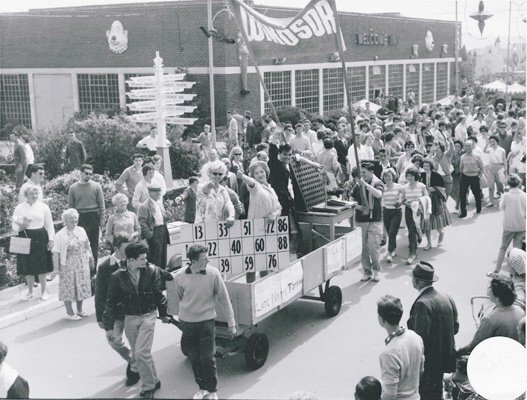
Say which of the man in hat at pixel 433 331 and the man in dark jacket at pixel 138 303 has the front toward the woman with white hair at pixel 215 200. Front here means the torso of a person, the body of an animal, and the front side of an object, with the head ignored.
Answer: the man in hat

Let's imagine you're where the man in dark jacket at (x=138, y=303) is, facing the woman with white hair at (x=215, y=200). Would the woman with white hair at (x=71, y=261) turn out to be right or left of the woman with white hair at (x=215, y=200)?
left

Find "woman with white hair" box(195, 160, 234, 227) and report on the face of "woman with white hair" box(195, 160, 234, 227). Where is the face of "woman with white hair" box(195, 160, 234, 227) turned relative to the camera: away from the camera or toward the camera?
toward the camera

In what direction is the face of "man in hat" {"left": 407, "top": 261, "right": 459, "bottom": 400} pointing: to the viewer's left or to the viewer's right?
to the viewer's left

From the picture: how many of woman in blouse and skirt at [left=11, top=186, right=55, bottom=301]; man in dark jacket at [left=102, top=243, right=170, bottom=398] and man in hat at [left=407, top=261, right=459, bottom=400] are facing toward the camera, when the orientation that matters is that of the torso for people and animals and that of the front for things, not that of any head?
2

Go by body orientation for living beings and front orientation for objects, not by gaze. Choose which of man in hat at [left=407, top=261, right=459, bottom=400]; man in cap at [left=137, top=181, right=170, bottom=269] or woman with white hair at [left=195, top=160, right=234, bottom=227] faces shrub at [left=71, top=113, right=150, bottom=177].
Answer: man in hat at [left=407, top=261, right=459, bottom=400]

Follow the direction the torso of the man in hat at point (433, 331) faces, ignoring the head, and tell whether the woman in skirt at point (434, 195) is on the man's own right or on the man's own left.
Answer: on the man's own right

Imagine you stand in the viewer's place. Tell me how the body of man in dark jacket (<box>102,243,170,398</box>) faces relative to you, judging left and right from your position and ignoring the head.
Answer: facing the viewer

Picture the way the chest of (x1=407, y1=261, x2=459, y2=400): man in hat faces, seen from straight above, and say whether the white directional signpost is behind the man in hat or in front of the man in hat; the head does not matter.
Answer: in front

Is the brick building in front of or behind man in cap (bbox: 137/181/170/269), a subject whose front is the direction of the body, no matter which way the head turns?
behind

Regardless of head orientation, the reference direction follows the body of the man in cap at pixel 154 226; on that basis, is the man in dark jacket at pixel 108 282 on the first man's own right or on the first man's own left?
on the first man's own right

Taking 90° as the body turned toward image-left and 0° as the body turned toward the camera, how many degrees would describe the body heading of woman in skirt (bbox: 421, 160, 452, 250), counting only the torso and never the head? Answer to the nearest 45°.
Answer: approximately 45°

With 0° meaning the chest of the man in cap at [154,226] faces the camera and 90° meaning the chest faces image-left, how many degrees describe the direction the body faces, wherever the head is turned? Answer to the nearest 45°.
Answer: approximately 315°

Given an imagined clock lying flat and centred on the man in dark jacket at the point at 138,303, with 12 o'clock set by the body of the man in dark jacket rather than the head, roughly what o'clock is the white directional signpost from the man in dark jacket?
The white directional signpost is roughly at 6 o'clock from the man in dark jacket.

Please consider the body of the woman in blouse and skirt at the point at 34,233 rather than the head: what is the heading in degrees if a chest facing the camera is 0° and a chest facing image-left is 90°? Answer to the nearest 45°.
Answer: approximately 0°

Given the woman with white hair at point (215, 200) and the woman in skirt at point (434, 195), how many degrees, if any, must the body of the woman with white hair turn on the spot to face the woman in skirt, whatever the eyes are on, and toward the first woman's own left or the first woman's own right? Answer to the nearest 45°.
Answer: approximately 135° to the first woman's own left
